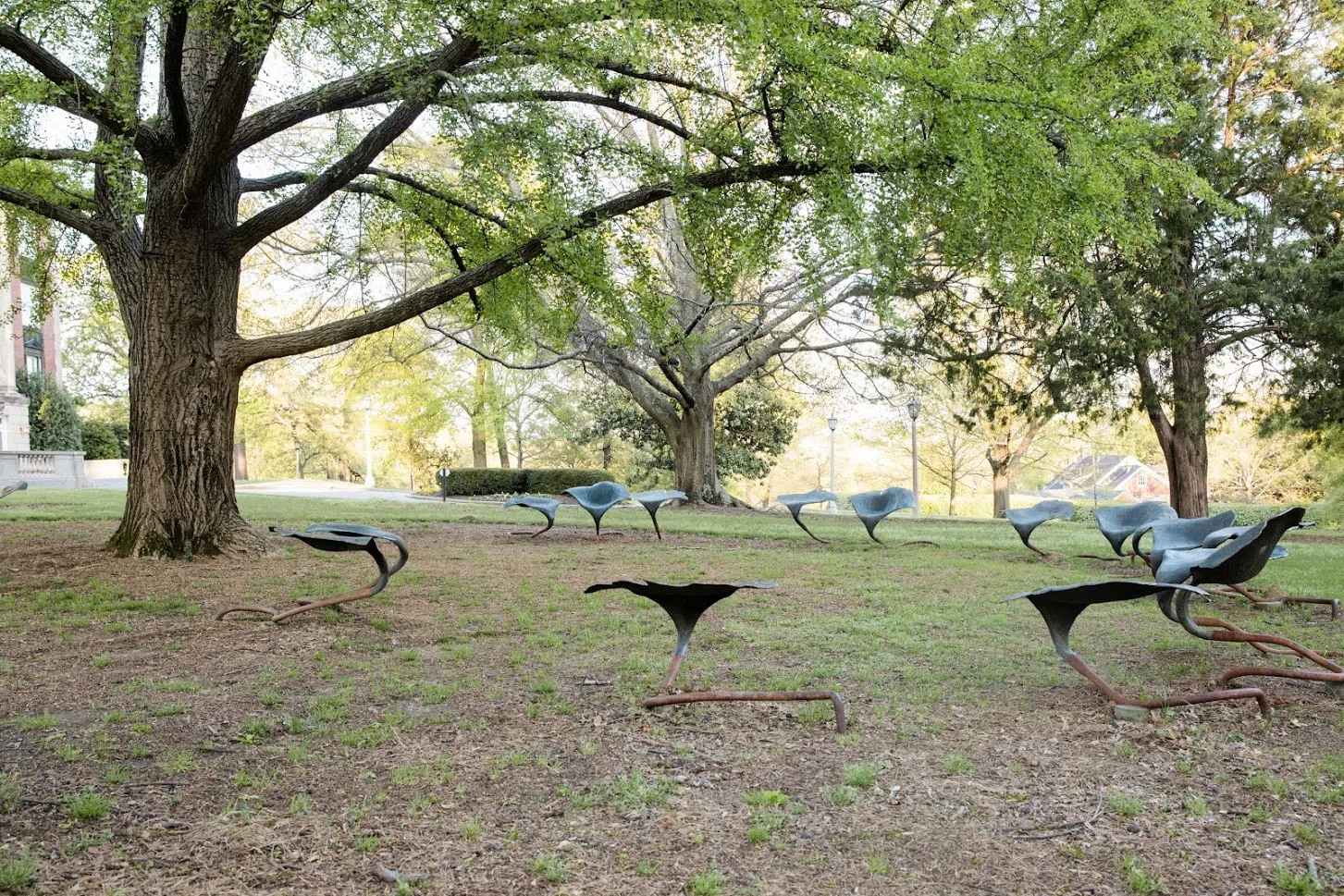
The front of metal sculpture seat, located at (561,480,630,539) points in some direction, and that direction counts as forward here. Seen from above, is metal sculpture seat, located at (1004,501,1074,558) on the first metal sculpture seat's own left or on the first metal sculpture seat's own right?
on the first metal sculpture seat's own left

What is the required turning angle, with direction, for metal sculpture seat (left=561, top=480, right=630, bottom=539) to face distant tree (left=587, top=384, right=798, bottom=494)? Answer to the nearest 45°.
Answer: approximately 180°

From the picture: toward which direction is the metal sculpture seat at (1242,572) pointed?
to the viewer's left

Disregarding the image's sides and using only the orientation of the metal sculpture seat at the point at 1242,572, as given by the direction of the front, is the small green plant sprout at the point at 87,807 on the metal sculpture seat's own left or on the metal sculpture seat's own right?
on the metal sculpture seat's own left

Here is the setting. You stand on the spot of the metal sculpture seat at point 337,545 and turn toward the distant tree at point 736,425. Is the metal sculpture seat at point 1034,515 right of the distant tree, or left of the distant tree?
right

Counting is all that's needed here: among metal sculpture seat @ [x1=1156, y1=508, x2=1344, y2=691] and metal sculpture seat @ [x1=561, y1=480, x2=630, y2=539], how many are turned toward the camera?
1

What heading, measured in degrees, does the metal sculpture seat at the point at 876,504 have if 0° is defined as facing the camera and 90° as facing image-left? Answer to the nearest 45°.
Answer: approximately 45°
